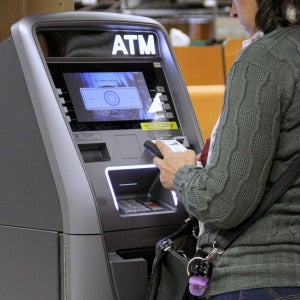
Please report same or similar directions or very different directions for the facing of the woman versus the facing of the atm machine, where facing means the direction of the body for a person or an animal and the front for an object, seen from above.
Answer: very different directions

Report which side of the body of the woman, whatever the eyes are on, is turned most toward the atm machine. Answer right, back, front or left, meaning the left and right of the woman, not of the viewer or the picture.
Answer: front

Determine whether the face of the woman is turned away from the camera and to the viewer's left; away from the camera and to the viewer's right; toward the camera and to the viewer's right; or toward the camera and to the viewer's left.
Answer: away from the camera and to the viewer's left

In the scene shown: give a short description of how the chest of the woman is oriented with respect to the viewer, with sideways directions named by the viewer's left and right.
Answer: facing away from the viewer and to the left of the viewer

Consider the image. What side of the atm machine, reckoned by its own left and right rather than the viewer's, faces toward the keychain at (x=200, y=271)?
front
